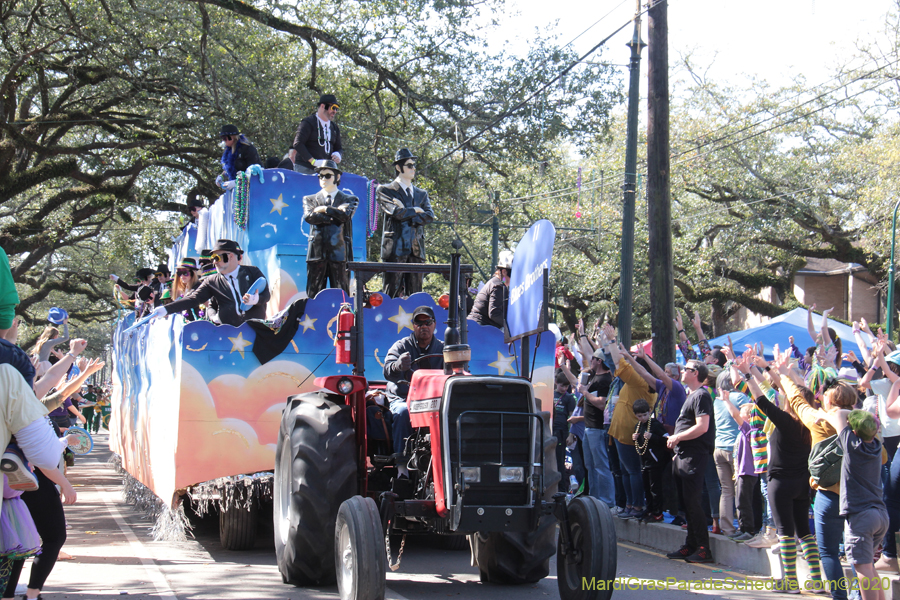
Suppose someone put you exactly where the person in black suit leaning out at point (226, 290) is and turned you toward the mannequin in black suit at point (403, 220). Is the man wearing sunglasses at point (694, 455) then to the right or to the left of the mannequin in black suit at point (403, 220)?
right

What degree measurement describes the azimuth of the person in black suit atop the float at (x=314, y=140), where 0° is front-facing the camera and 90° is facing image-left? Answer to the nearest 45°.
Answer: approximately 315°

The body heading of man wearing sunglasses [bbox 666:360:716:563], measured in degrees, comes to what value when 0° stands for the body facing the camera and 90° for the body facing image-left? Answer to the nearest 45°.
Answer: approximately 90°

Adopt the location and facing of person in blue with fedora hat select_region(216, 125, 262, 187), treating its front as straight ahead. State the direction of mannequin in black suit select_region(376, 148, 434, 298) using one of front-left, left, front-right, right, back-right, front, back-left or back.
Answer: left

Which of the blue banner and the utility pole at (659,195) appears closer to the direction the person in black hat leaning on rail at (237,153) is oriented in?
the blue banner

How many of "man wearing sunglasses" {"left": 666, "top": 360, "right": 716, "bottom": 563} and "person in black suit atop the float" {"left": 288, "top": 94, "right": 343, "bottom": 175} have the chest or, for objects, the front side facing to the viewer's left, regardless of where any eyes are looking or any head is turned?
1

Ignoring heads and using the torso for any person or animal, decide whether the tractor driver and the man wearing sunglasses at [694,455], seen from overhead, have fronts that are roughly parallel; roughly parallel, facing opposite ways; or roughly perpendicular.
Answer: roughly perpendicular

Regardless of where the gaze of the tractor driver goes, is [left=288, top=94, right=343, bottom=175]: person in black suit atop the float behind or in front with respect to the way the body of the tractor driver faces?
behind

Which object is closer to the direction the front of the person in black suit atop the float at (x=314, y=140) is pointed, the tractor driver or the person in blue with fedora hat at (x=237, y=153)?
the tractor driver

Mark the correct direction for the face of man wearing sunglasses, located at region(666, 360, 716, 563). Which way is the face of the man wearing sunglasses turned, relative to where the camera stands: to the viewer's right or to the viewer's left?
to the viewer's left

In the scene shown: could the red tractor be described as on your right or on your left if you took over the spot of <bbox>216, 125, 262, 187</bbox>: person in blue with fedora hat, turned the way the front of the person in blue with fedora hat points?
on your left
